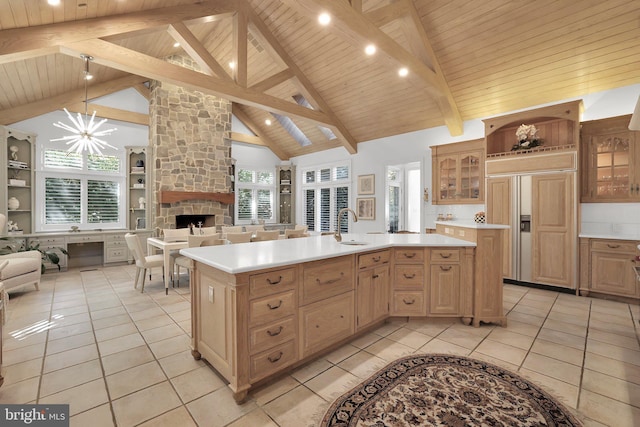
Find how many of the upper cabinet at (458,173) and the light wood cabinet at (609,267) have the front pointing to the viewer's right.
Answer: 0

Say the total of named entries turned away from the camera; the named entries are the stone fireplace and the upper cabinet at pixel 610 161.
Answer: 0

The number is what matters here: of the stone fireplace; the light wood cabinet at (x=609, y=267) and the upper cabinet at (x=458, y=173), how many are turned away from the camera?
0

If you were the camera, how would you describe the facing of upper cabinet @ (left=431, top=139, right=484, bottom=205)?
facing the viewer and to the left of the viewer

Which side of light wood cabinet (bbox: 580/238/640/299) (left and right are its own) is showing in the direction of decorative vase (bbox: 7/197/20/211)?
right

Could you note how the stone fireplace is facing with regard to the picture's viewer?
facing the viewer and to the right of the viewer

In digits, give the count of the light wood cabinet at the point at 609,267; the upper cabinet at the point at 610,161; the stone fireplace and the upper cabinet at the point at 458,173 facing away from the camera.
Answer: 0

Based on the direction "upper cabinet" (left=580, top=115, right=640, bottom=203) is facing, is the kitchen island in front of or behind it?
in front

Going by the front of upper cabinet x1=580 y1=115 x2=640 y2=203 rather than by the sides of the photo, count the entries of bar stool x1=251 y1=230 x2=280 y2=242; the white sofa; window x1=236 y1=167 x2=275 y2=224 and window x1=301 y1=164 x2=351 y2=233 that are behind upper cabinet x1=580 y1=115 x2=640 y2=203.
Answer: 0

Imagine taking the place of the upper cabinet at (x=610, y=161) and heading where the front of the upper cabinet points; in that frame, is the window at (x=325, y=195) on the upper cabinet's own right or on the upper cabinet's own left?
on the upper cabinet's own right

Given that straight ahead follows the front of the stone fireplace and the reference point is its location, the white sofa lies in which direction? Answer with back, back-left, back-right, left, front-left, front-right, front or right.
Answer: right

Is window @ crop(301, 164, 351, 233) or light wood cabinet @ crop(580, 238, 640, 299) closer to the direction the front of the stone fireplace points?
the light wood cabinet

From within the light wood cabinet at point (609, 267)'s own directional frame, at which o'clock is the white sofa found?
The white sofa is roughly at 12 o'clock from the light wood cabinet.

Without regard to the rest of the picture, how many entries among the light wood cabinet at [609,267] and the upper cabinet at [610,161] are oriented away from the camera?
0

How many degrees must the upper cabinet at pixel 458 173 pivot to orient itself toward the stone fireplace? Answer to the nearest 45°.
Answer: approximately 45° to its right

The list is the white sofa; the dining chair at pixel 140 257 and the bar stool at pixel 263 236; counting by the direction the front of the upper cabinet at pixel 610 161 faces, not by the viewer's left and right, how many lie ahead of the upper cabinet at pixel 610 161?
3
